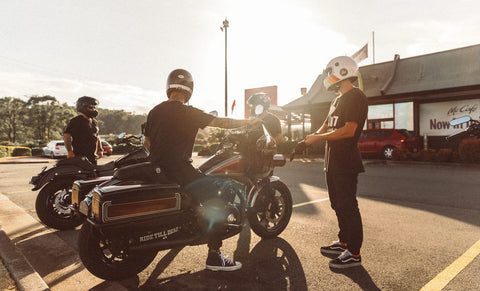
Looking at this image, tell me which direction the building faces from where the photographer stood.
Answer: facing the viewer and to the left of the viewer

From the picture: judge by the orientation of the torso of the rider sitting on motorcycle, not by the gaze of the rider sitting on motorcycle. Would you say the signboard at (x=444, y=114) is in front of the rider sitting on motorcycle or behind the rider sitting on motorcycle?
in front

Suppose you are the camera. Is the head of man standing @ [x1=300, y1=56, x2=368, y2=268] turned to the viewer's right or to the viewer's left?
to the viewer's left

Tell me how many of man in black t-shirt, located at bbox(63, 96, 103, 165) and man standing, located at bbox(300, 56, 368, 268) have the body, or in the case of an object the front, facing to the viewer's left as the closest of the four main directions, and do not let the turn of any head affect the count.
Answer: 1

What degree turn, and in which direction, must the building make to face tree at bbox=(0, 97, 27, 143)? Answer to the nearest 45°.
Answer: approximately 45° to its right

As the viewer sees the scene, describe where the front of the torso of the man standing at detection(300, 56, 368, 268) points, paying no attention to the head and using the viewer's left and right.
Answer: facing to the left of the viewer

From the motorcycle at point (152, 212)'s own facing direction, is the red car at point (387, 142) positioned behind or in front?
in front

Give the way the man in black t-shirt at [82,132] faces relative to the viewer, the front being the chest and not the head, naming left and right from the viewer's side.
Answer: facing the viewer and to the right of the viewer

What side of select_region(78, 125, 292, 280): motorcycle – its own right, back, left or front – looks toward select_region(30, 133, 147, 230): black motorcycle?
left

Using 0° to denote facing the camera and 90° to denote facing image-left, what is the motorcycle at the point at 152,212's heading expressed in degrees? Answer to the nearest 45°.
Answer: approximately 225°

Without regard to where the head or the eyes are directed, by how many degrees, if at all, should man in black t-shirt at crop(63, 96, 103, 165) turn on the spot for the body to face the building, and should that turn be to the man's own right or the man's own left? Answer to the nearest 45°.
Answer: approximately 45° to the man's own left

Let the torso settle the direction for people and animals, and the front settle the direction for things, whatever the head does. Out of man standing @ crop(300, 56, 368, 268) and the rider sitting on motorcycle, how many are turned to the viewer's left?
1

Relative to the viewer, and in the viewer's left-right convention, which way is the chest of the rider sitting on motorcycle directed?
facing away from the viewer and to the right of the viewer

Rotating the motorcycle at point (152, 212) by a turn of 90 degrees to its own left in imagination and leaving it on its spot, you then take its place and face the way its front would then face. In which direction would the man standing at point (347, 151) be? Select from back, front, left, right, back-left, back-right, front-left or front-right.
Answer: back-right

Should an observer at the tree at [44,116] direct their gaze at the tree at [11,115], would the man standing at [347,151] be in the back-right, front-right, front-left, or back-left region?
back-left

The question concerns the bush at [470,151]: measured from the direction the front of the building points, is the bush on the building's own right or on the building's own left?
on the building's own left
